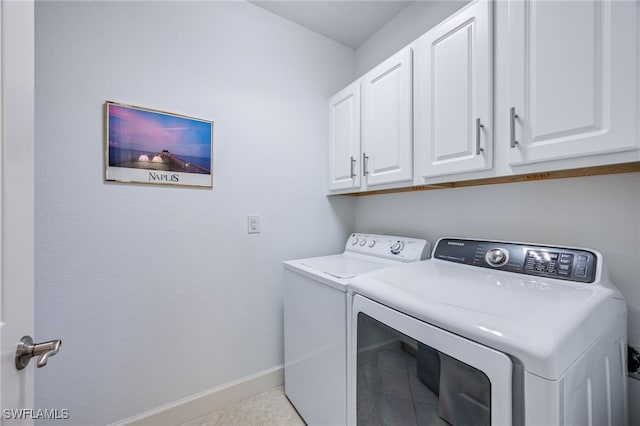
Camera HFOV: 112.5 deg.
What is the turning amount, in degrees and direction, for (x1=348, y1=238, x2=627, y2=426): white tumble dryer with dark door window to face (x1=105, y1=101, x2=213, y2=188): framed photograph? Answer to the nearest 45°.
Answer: approximately 45° to its right

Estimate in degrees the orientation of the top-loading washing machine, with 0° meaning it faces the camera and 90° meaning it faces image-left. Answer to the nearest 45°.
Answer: approximately 45°

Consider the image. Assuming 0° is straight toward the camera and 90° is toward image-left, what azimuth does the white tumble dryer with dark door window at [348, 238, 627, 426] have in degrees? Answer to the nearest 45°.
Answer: approximately 45°
